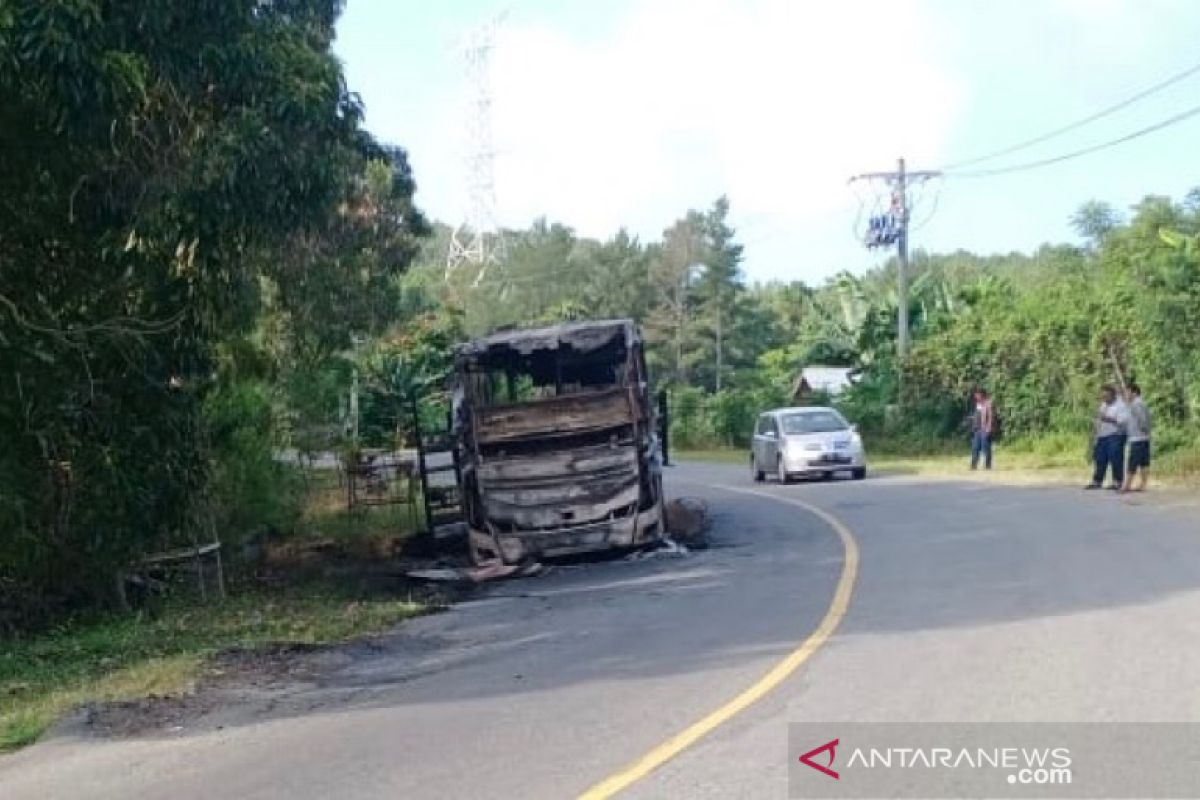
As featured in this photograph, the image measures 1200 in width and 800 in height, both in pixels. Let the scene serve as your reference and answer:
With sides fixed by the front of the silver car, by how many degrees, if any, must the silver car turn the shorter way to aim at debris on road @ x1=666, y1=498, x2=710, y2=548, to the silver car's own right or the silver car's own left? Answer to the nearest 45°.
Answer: approximately 45° to the silver car's own right

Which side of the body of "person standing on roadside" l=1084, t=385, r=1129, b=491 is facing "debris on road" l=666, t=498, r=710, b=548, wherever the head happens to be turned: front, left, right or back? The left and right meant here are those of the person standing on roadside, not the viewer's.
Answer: front

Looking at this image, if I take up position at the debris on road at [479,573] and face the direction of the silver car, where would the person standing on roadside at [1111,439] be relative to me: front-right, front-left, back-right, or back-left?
front-right

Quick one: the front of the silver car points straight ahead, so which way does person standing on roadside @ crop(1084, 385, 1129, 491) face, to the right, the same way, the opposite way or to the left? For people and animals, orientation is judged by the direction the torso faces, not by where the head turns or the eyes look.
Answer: to the right

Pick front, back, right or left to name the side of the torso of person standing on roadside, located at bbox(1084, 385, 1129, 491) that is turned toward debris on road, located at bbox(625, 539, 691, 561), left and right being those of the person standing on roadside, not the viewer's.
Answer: front

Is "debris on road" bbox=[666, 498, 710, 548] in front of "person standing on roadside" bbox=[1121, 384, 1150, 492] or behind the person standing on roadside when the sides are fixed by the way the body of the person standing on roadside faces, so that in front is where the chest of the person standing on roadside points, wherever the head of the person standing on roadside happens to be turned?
in front

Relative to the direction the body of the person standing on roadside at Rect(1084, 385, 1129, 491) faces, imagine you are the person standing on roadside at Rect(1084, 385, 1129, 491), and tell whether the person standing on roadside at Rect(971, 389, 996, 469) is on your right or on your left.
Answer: on your right

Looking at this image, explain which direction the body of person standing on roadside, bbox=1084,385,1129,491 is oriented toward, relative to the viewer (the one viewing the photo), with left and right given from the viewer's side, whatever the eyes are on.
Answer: facing the viewer and to the left of the viewer

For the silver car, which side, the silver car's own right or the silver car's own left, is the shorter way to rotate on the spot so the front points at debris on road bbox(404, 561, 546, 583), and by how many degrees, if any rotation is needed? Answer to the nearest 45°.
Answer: approximately 45° to the silver car's own right

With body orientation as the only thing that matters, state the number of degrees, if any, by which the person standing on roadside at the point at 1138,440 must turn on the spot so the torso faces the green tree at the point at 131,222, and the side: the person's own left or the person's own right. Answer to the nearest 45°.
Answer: approximately 45° to the person's own left

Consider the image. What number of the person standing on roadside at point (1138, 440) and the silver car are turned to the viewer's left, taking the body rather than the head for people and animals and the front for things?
1

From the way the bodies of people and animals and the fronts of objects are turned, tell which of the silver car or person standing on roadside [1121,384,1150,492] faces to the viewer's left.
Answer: the person standing on roadside

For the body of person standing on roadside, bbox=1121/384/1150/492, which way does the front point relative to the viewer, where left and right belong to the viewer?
facing to the left of the viewer

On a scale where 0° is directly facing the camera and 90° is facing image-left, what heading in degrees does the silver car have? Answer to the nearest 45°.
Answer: approximately 315°
